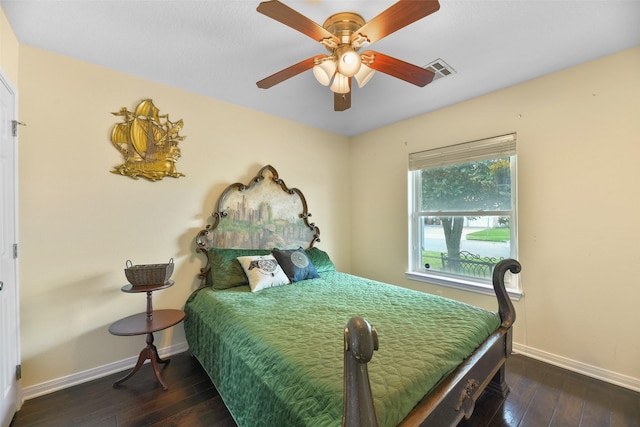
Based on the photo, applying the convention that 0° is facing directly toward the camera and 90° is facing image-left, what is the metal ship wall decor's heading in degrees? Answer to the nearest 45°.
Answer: approximately 0°

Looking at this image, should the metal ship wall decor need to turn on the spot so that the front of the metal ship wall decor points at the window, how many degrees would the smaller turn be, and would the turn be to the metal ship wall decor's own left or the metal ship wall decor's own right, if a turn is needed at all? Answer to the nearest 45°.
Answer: approximately 45° to the metal ship wall decor's own left

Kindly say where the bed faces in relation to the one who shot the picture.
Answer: facing the viewer and to the right of the viewer

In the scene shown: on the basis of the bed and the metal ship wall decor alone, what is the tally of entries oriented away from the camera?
0

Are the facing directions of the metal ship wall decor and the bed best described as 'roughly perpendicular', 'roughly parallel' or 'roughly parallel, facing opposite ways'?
roughly parallel

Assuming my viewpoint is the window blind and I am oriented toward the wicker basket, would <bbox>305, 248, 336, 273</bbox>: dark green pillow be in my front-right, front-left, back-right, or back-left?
front-right

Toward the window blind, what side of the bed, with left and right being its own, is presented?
left

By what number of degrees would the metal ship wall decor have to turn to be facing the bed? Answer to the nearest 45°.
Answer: approximately 45° to its left

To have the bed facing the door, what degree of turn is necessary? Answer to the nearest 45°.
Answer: approximately 135° to its right

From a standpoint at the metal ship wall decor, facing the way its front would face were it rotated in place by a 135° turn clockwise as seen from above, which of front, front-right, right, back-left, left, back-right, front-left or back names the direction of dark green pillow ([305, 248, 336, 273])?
back-right

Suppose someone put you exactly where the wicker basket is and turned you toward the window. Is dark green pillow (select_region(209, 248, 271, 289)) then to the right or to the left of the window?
left

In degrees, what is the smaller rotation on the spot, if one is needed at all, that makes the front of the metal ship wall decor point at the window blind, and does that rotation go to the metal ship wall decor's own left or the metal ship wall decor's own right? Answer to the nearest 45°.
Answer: approximately 45° to the metal ship wall decor's own left
